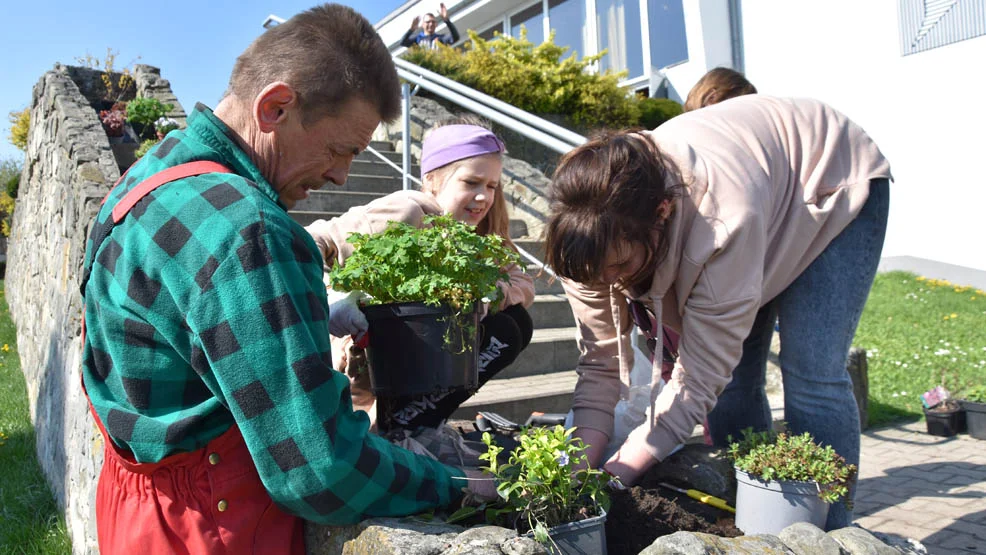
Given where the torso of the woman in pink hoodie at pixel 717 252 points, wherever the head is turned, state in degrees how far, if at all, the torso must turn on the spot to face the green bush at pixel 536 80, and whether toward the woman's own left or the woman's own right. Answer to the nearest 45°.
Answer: approximately 135° to the woman's own right

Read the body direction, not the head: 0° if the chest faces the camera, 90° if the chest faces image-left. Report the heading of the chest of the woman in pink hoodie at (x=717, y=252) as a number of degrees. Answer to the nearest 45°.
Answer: approximately 45°

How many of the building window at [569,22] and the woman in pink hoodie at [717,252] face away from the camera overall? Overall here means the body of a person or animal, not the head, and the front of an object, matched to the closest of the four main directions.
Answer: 0

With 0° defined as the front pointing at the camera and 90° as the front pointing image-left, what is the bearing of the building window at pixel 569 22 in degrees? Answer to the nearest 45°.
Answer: approximately 45°

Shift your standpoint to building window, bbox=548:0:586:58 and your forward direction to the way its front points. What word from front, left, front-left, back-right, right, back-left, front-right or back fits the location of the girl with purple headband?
front-left

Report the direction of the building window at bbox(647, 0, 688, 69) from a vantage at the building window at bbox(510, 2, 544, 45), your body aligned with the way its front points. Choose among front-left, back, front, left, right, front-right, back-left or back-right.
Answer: left

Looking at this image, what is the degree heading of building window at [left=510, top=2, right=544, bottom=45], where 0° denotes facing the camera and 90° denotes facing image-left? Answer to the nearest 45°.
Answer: approximately 45°

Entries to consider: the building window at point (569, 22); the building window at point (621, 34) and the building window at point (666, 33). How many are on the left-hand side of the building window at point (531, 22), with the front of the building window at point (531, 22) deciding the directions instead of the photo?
3

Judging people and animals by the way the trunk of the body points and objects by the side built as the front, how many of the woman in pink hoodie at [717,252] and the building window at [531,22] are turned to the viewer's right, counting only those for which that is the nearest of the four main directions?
0

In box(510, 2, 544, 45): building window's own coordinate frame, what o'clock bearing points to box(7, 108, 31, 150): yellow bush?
The yellow bush is roughly at 12 o'clock from the building window.

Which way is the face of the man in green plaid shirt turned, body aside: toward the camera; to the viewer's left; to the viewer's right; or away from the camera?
to the viewer's right
